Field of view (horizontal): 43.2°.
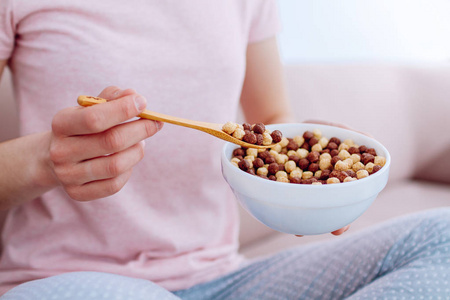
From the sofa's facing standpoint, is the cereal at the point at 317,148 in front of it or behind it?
in front

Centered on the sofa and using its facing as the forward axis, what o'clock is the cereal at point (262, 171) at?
The cereal is roughly at 1 o'clock from the sofa.

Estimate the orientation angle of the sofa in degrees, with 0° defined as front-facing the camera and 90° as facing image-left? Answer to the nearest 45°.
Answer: approximately 0°

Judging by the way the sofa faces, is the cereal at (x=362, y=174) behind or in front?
in front

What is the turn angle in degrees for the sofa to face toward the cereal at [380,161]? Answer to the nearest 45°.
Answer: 0° — it already faces it

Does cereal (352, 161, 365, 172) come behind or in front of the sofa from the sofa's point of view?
in front
